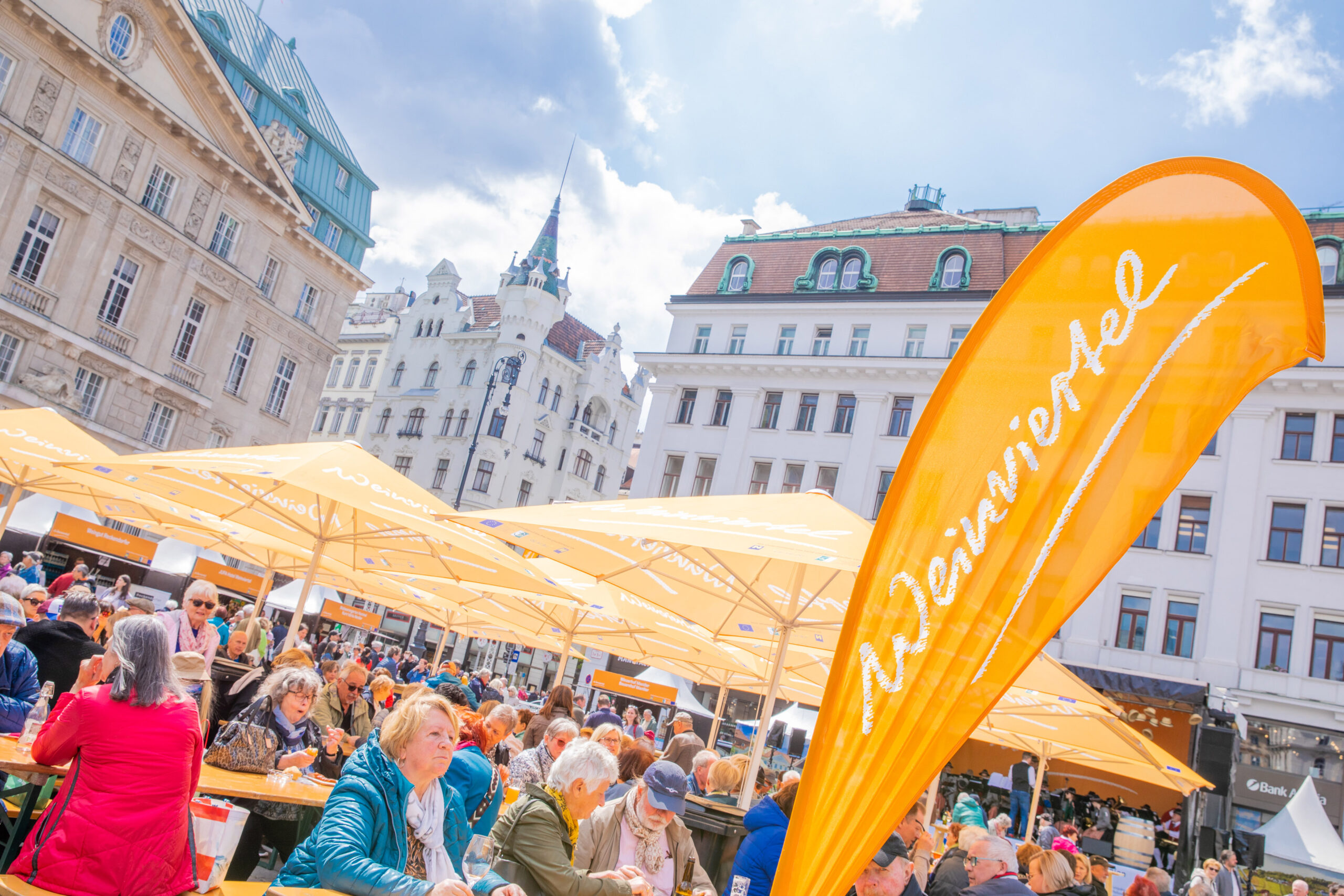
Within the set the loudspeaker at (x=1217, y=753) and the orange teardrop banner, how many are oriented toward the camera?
2

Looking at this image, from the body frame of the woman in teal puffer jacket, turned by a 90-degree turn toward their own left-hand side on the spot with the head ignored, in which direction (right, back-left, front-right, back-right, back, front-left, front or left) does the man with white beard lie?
front

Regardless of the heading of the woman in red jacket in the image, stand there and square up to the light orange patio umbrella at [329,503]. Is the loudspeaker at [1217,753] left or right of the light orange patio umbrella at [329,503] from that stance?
right

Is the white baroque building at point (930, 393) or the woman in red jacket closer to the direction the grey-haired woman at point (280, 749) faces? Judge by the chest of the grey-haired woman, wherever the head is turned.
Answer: the woman in red jacket

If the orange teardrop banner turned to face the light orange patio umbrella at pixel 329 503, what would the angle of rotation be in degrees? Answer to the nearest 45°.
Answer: approximately 135° to its right

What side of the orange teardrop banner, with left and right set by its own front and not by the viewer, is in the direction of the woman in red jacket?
right
